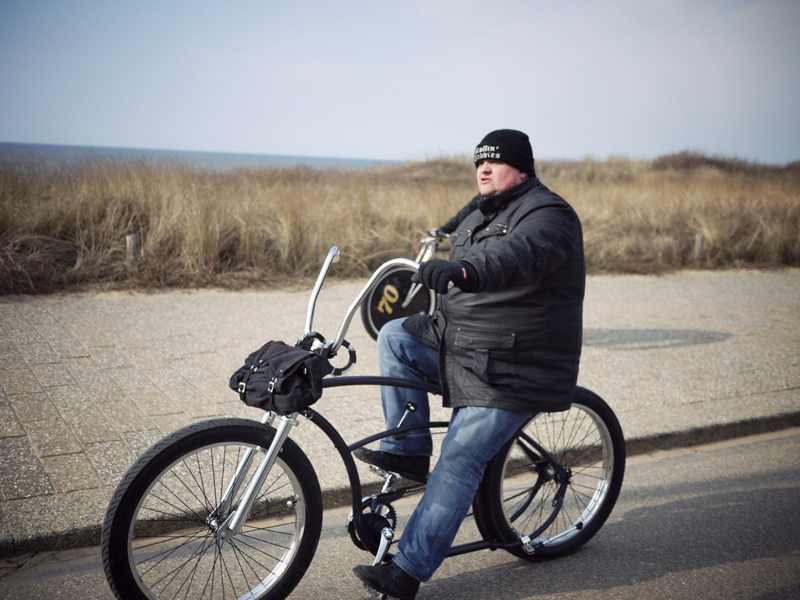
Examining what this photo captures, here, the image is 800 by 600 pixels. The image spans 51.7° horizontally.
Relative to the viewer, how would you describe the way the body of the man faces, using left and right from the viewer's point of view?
facing the viewer and to the left of the viewer

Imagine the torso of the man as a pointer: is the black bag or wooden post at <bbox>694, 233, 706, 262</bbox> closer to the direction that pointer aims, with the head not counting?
the black bag

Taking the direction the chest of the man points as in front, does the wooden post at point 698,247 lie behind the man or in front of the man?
behind

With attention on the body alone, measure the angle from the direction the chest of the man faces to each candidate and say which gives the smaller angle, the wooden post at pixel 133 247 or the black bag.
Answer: the black bag

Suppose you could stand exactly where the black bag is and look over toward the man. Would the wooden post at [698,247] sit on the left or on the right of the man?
left

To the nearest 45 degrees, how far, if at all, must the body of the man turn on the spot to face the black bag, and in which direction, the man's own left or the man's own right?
0° — they already face it

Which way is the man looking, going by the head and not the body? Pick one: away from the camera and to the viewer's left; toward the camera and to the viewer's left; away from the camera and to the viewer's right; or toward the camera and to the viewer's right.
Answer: toward the camera and to the viewer's left
